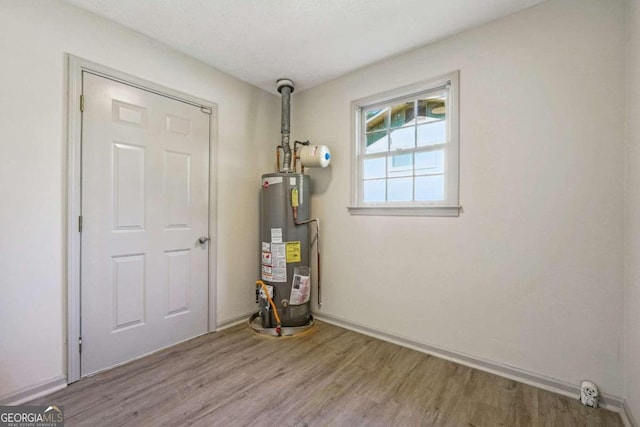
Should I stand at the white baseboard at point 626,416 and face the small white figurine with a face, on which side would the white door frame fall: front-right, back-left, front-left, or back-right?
front-left

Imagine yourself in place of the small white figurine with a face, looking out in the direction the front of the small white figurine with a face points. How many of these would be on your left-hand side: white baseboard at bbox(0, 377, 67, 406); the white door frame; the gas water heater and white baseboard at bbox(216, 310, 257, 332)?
0

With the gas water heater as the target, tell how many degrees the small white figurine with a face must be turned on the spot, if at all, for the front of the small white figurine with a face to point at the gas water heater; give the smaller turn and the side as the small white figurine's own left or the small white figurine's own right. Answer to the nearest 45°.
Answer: approximately 90° to the small white figurine's own right

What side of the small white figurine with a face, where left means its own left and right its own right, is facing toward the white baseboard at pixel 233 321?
right

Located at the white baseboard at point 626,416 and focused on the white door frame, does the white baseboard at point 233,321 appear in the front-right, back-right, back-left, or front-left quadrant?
front-right

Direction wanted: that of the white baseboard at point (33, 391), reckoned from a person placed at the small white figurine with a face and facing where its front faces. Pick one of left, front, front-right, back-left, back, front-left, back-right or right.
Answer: front-right

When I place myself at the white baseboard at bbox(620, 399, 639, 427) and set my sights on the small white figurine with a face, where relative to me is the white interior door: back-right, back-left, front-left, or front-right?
front-left

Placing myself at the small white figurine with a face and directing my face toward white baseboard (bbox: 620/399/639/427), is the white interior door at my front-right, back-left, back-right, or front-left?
back-right

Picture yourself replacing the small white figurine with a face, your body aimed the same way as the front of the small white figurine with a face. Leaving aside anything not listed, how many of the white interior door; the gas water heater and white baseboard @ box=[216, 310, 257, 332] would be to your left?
0

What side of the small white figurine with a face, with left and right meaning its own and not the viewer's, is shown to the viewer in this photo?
front

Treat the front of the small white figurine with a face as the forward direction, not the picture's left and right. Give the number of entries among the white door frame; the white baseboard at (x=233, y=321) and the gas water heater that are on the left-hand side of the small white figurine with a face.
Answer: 0

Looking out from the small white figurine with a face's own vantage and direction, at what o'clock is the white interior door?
The white interior door is roughly at 2 o'clock from the small white figurine with a face.
